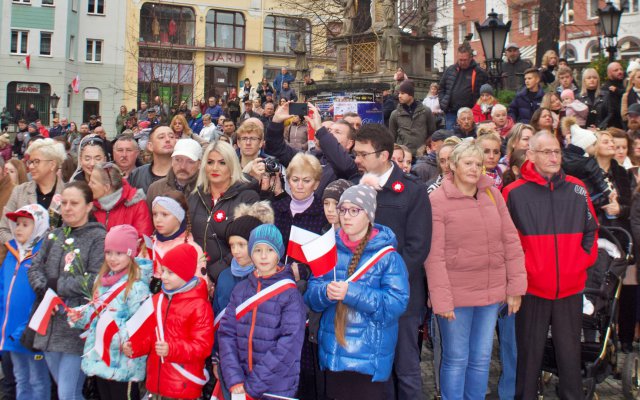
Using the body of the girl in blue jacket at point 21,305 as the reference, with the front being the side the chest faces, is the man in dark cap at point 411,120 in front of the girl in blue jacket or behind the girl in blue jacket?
behind

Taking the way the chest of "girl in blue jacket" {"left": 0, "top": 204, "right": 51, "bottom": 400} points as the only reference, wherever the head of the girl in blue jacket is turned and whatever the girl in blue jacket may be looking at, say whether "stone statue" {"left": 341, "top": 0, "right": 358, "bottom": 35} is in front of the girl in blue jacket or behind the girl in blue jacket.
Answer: behind

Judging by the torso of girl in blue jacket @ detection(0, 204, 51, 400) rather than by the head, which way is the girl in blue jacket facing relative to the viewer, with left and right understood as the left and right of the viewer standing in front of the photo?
facing the viewer and to the left of the viewer

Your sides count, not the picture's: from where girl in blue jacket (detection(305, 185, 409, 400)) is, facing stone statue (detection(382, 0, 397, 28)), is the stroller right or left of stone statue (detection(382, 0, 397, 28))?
right

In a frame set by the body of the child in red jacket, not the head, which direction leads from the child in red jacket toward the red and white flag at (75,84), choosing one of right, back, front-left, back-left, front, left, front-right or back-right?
back-right
